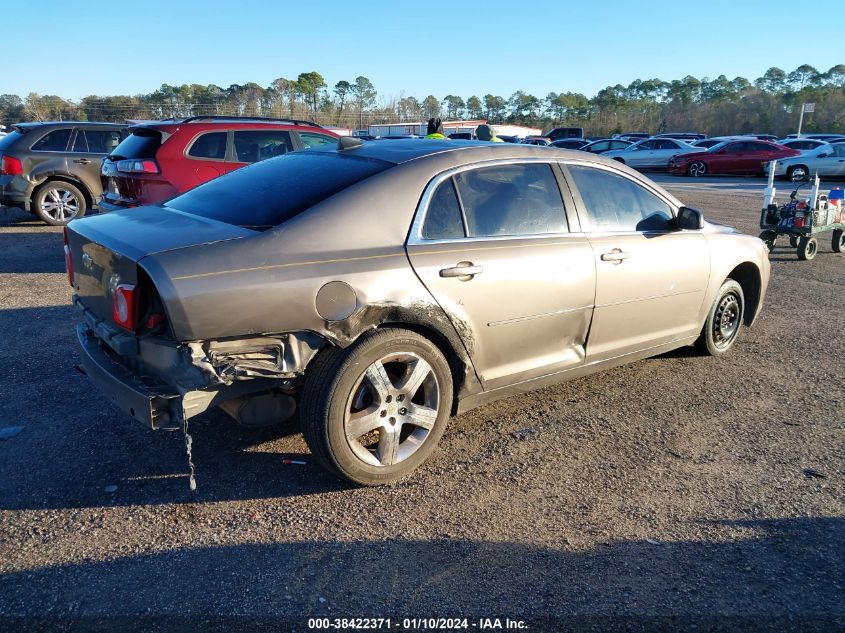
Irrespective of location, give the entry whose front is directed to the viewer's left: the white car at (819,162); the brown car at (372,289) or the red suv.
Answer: the white car

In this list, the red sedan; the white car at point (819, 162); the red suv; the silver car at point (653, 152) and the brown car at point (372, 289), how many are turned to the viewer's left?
3

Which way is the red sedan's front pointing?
to the viewer's left

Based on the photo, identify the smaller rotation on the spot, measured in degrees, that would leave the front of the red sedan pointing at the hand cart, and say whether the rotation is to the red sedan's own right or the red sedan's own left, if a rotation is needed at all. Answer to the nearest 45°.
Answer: approximately 90° to the red sedan's own left

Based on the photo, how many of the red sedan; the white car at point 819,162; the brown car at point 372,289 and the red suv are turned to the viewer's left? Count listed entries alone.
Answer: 2

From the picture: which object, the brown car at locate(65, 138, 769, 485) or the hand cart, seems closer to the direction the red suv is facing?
the hand cart

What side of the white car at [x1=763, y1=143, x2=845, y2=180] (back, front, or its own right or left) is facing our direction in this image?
left
